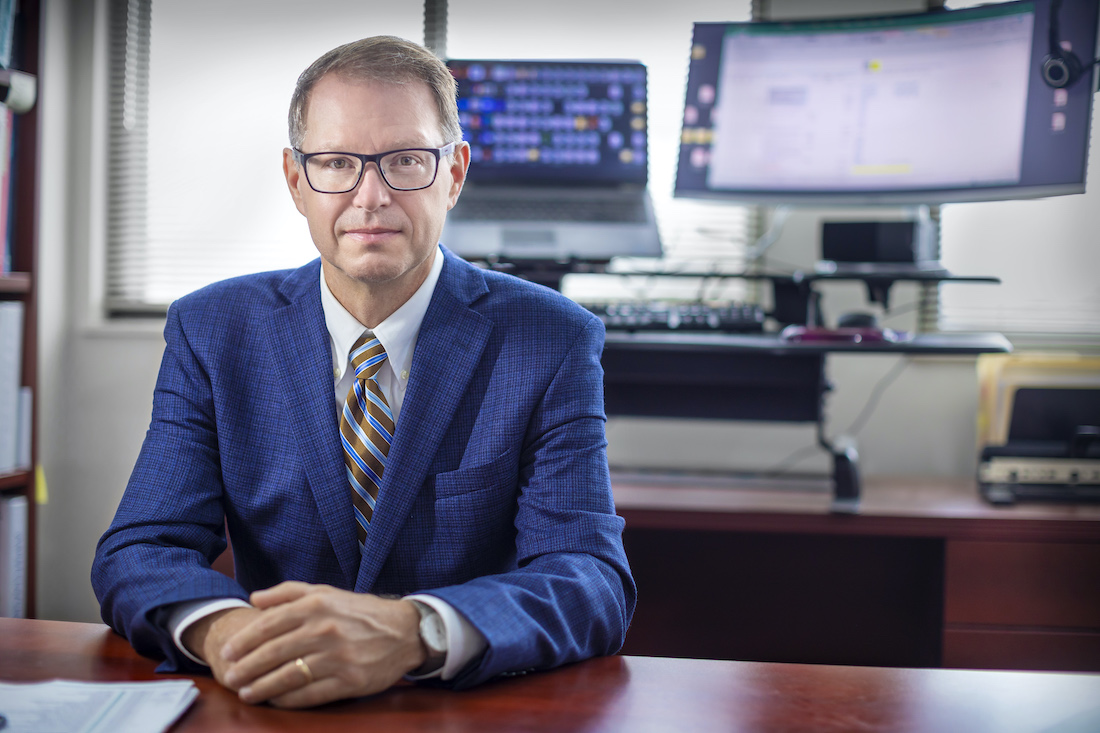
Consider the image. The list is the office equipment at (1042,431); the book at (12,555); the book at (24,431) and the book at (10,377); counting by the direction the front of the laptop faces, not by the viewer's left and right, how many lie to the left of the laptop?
1

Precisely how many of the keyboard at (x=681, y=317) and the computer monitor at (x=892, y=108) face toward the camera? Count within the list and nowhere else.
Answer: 2

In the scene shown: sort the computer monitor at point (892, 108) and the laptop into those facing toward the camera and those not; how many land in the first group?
2

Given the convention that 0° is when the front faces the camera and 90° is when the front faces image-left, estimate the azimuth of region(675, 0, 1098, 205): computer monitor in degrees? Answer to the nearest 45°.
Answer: approximately 0°

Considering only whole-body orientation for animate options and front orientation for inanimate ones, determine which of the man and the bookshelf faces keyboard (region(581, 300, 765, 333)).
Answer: the bookshelf

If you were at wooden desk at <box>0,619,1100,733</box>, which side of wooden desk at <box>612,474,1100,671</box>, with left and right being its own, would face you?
front

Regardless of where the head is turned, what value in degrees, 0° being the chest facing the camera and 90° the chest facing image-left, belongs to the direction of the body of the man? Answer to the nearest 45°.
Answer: approximately 0°
